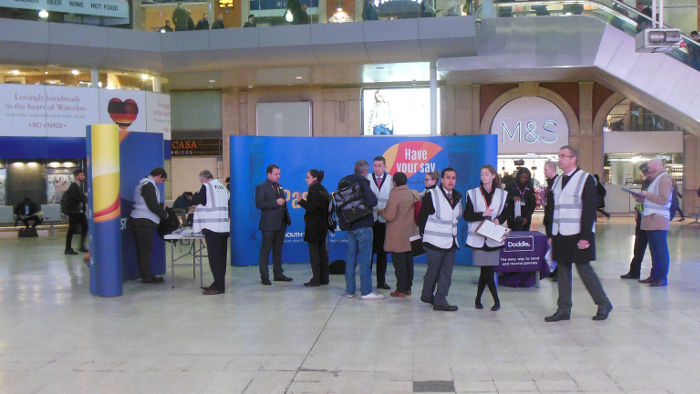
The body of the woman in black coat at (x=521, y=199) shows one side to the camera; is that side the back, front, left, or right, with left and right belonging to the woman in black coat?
front

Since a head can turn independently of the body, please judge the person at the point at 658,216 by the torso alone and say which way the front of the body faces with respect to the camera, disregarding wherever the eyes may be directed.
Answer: to the viewer's left

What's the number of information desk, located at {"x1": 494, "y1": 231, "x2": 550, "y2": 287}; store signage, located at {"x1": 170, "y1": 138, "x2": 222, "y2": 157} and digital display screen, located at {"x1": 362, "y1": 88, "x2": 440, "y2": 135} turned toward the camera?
3

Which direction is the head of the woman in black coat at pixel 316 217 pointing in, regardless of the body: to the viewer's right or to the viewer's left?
to the viewer's left

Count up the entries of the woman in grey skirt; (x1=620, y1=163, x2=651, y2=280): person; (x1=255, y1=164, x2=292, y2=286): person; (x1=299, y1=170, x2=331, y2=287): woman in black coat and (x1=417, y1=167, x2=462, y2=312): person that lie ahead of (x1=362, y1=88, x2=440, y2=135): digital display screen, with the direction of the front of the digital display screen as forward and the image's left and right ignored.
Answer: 5

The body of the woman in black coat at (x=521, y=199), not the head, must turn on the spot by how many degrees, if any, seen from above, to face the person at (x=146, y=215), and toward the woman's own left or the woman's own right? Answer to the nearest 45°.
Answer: approximately 90° to the woman's own right

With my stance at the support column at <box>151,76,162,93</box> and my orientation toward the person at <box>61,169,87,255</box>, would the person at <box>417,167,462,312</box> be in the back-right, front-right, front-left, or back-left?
front-left

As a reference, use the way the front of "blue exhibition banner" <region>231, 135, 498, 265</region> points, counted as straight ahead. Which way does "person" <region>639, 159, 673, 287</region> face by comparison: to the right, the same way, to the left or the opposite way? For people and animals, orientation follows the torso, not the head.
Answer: to the right

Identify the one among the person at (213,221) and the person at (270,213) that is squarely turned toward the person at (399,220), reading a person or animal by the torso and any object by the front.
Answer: the person at (270,213)

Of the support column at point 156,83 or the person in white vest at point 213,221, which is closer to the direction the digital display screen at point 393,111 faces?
the person in white vest

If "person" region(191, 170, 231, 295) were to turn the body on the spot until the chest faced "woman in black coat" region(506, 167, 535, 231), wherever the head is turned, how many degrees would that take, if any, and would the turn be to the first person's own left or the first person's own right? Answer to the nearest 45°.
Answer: approximately 135° to the first person's own right

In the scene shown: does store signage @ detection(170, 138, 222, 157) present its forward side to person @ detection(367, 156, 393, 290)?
yes

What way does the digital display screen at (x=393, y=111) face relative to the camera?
toward the camera

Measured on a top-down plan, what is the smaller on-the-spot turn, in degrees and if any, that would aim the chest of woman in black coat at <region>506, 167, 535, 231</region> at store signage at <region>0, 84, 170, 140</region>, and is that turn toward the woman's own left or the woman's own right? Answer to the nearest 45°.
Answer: approximately 135° to the woman's own right

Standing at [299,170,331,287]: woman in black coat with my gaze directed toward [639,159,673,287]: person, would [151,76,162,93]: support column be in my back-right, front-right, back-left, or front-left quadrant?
back-left

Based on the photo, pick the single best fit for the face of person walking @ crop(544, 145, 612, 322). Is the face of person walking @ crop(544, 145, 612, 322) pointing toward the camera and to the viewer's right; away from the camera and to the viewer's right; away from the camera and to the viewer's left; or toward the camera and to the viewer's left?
toward the camera and to the viewer's left
